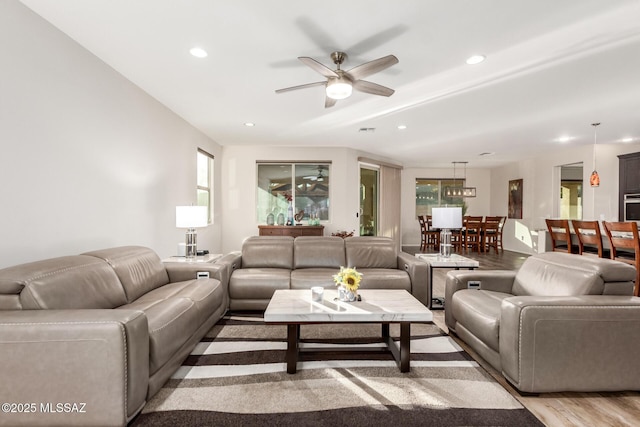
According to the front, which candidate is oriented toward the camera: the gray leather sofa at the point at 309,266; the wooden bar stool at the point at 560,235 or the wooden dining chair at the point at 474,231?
the gray leather sofa

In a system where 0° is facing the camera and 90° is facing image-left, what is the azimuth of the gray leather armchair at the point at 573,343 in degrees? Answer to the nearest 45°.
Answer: approximately 45°

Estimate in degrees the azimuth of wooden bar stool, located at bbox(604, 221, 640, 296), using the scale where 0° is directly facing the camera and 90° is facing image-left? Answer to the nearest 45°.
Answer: approximately 225°

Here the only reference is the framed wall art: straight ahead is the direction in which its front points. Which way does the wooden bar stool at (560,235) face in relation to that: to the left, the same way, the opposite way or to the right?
the opposite way

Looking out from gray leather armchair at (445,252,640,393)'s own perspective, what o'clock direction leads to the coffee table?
The coffee table is roughly at 1 o'clock from the gray leather armchair.

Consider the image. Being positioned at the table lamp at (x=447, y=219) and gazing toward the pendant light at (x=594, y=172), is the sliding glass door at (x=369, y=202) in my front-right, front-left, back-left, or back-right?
front-left

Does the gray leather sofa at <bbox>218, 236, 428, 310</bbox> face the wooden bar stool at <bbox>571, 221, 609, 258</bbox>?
no

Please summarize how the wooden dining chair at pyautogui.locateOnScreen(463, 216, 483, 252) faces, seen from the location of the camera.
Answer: facing away from the viewer

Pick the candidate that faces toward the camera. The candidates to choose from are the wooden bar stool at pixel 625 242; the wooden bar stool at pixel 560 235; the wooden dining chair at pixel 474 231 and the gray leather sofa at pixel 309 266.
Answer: the gray leather sofa

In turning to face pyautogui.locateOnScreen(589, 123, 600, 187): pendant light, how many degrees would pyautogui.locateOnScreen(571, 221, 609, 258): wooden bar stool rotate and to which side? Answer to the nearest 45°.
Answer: approximately 45° to its left

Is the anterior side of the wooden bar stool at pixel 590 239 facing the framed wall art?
no

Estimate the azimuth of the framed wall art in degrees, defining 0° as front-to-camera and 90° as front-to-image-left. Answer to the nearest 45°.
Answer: approximately 45°

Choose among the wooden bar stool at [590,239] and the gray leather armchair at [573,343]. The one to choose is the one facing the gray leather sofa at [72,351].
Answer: the gray leather armchair at [573,343]

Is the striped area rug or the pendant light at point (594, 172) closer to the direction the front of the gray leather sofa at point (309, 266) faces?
the striped area rug

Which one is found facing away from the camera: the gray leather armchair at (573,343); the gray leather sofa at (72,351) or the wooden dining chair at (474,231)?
the wooden dining chair

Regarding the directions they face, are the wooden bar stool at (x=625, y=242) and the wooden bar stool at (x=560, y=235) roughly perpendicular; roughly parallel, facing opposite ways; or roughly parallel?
roughly parallel

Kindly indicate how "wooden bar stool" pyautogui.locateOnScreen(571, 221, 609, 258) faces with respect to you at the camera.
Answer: facing away from the viewer and to the right of the viewer

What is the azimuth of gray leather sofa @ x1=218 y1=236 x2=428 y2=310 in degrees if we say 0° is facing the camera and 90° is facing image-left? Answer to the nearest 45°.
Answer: approximately 0°

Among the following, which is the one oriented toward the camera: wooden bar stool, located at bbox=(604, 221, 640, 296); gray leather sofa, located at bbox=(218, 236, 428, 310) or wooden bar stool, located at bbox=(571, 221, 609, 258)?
the gray leather sofa

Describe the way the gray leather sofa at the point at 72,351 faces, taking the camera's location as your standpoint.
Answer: facing the viewer and to the right of the viewer

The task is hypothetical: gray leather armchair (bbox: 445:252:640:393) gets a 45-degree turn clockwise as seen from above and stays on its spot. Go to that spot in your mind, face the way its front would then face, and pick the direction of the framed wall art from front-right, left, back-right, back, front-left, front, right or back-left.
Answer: right

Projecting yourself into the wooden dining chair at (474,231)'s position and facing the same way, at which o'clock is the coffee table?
The coffee table is roughly at 6 o'clock from the wooden dining chair.

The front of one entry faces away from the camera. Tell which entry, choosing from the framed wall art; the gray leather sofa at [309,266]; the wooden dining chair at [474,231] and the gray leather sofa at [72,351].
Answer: the wooden dining chair
